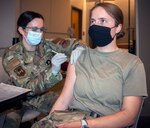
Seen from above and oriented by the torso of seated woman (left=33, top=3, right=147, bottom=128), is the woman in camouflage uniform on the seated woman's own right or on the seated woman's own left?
on the seated woman's own right

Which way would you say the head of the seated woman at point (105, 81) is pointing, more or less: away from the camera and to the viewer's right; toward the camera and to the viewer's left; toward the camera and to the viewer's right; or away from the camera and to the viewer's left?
toward the camera and to the viewer's left

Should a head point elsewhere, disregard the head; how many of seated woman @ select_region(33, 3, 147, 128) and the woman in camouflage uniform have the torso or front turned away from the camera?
0

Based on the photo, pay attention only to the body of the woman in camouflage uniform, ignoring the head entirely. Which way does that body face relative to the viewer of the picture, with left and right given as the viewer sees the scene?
facing the viewer and to the right of the viewer

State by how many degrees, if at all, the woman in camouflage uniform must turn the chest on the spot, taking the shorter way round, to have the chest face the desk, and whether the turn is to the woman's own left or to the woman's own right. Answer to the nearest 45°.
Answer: approximately 45° to the woman's own right

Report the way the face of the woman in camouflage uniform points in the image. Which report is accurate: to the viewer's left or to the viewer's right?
to the viewer's right

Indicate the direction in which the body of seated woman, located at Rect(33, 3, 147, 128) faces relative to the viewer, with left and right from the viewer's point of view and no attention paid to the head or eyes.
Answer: facing the viewer and to the left of the viewer

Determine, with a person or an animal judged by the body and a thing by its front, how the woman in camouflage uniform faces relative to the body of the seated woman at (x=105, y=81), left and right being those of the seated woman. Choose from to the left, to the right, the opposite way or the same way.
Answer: to the left
